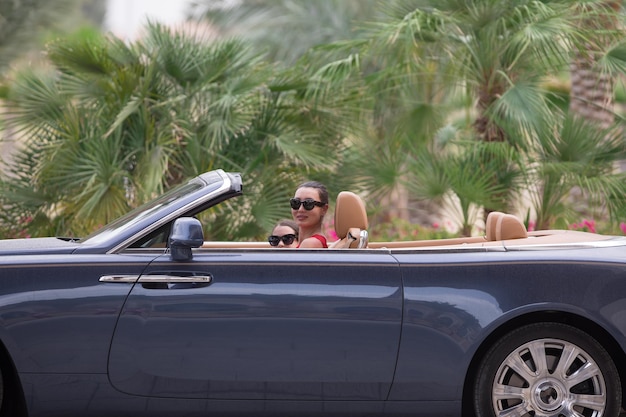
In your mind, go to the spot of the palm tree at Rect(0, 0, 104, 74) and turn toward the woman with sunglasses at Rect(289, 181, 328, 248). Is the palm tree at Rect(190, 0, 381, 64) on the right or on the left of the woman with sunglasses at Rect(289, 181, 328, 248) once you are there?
left

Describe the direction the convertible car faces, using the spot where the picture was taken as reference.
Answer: facing to the left of the viewer

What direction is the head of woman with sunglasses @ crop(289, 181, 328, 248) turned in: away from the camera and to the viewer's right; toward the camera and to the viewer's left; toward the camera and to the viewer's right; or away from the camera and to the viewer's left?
toward the camera and to the viewer's left

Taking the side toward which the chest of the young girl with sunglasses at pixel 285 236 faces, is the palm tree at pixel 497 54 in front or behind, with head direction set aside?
behind

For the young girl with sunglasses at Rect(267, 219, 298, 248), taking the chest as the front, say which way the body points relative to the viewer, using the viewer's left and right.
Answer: facing the viewer and to the left of the viewer
